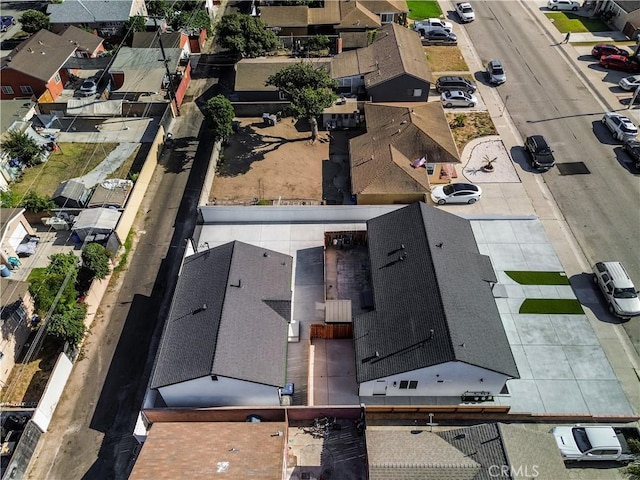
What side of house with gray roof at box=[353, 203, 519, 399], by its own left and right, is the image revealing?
right

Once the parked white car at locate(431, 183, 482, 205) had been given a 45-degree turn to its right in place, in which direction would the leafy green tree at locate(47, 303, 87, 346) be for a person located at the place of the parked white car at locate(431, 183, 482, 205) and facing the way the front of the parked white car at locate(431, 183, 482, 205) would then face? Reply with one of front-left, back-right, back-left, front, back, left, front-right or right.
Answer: left

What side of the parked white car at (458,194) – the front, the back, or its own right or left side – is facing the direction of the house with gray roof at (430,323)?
left

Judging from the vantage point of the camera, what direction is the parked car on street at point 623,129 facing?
facing away from the viewer and to the left of the viewer

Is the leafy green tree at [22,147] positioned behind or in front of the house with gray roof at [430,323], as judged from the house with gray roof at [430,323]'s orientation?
behind

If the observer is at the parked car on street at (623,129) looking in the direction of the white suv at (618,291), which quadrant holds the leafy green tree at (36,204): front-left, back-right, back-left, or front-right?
front-right

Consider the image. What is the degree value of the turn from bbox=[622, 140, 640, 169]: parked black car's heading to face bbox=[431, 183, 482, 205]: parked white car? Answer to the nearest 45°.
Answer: approximately 90° to its left

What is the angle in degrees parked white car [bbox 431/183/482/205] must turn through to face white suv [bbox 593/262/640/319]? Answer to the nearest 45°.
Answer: approximately 135° to its left

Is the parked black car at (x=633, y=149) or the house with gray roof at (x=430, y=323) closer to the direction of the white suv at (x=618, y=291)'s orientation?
the house with gray roof

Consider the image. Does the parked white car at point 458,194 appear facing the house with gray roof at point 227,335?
no

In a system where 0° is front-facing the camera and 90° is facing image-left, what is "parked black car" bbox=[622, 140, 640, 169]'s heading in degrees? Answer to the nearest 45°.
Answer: approximately 135°

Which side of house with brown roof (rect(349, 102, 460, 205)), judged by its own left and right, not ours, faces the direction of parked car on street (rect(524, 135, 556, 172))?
front

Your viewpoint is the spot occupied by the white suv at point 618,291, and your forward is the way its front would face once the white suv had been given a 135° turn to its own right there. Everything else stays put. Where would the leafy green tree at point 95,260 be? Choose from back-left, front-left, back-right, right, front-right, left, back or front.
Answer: front-left

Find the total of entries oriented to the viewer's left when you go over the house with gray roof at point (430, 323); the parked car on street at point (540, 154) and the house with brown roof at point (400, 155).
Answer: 0

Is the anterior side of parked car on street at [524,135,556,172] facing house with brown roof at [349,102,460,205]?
no

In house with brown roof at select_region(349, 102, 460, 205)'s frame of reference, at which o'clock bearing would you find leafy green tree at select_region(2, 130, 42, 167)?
The leafy green tree is roughly at 6 o'clock from the house with brown roof.

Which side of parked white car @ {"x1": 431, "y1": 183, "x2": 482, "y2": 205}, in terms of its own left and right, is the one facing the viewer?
left

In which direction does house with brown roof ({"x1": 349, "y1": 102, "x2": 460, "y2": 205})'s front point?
to the viewer's right

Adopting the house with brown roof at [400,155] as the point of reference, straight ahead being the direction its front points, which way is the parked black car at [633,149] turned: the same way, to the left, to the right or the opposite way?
to the left

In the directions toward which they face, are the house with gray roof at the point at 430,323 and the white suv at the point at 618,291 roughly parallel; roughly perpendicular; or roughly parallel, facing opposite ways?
roughly perpendicular

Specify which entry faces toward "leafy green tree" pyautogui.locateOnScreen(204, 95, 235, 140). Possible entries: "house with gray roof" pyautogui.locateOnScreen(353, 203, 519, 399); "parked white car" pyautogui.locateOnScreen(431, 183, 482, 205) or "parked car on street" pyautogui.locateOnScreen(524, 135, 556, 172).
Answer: the parked white car
